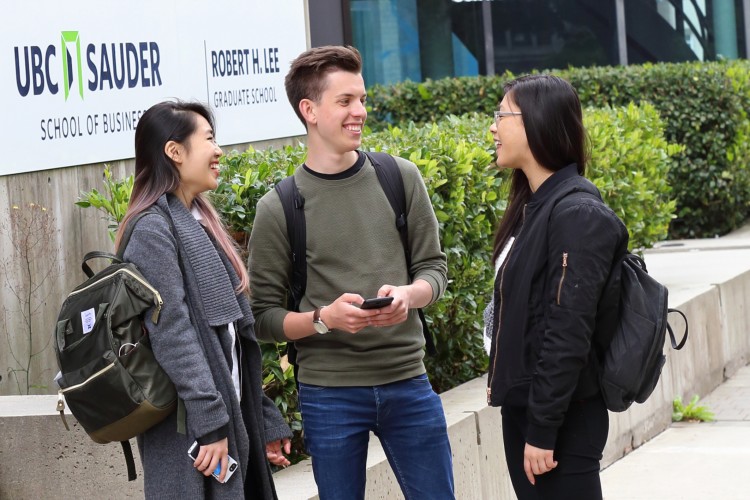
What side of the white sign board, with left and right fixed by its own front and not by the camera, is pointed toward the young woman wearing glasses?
front

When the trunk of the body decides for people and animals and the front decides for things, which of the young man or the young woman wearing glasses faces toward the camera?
the young man

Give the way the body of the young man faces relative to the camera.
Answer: toward the camera

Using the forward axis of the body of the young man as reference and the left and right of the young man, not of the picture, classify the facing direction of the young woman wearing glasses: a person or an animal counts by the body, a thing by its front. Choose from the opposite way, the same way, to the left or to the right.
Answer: to the right

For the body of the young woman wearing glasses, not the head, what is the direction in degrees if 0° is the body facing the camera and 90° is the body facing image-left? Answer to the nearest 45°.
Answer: approximately 90°

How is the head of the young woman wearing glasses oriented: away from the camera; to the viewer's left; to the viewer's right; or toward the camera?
to the viewer's left

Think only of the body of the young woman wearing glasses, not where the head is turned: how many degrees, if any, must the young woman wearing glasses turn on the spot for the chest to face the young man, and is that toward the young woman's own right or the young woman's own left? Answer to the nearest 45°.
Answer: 0° — they already face them

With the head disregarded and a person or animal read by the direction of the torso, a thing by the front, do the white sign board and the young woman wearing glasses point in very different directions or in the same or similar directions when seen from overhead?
very different directions

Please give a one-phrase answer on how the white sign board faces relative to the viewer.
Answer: facing the viewer and to the right of the viewer

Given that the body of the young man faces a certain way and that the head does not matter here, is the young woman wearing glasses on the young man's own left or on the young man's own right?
on the young man's own left
